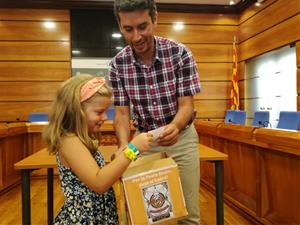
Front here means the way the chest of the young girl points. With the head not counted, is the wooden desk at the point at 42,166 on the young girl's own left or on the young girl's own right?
on the young girl's own left

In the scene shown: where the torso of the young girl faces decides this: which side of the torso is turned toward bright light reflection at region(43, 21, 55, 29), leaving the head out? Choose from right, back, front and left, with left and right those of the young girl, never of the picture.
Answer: left

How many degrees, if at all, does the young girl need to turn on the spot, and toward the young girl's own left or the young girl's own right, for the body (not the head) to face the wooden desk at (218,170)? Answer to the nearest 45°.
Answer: approximately 45° to the young girl's own left

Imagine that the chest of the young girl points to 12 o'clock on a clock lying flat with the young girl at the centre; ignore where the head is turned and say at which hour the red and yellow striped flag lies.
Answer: The red and yellow striped flag is roughly at 10 o'clock from the young girl.

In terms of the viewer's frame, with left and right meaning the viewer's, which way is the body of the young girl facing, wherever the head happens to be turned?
facing to the right of the viewer
